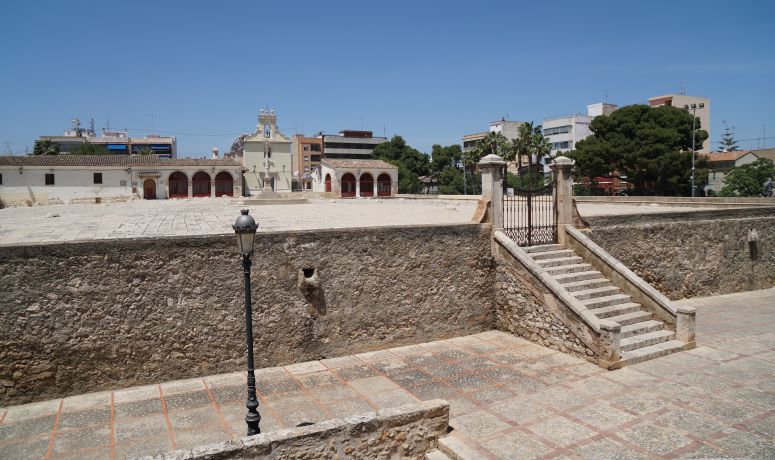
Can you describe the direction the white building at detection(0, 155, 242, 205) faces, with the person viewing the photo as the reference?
facing the viewer

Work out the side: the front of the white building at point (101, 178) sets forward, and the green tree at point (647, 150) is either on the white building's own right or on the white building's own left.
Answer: on the white building's own left

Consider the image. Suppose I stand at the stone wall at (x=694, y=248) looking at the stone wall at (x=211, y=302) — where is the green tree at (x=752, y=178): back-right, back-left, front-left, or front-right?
back-right

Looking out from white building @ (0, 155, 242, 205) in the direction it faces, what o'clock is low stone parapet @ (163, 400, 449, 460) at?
The low stone parapet is roughly at 12 o'clock from the white building.

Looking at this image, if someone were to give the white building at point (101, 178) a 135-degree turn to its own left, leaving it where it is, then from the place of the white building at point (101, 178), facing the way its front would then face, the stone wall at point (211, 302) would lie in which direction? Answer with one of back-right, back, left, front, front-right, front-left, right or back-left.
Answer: back-right

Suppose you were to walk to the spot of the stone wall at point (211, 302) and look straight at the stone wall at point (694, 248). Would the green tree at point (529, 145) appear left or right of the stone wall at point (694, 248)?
left

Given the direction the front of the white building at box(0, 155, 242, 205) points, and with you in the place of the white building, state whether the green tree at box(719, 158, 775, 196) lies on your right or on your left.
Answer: on your left

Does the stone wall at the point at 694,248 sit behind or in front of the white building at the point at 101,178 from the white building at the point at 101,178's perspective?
in front

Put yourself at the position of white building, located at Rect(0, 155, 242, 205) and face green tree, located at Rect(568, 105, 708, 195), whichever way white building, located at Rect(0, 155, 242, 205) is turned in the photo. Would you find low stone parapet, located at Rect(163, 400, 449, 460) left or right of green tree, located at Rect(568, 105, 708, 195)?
right
